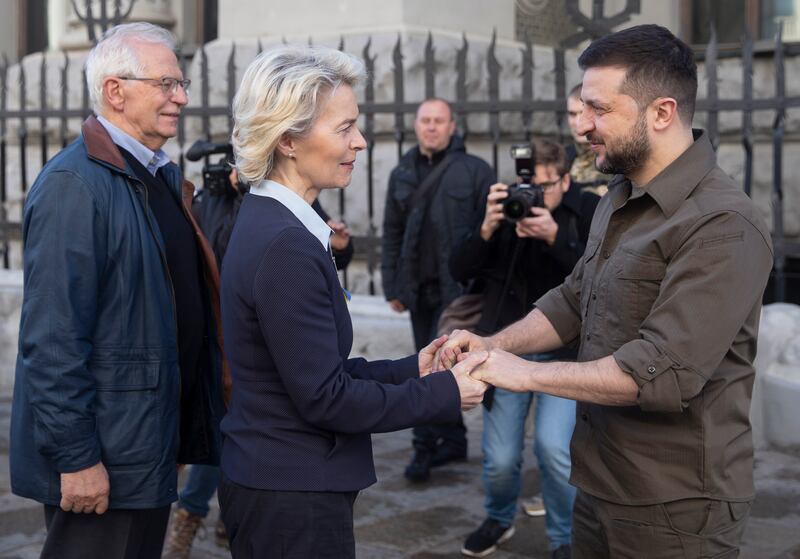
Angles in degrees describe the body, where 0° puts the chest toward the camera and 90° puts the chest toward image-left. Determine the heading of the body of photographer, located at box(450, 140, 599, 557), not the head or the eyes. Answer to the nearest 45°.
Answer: approximately 45°

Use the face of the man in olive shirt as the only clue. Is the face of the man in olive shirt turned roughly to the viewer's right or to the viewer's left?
to the viewer's left

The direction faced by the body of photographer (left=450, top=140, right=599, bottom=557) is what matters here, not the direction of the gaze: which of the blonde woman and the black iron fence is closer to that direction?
the blonde woman

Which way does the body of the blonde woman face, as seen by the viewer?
to the viewer's right

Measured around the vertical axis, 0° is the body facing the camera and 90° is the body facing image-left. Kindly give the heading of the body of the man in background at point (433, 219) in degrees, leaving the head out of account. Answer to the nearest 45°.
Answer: approximately 0°

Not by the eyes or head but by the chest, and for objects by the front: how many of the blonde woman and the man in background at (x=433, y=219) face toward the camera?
1

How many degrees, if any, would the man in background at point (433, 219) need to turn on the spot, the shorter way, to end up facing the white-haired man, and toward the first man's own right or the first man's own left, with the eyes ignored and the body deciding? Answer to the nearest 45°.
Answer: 0° — they already face them

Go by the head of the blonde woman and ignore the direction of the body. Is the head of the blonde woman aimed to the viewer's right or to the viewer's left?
to the viewer's right
